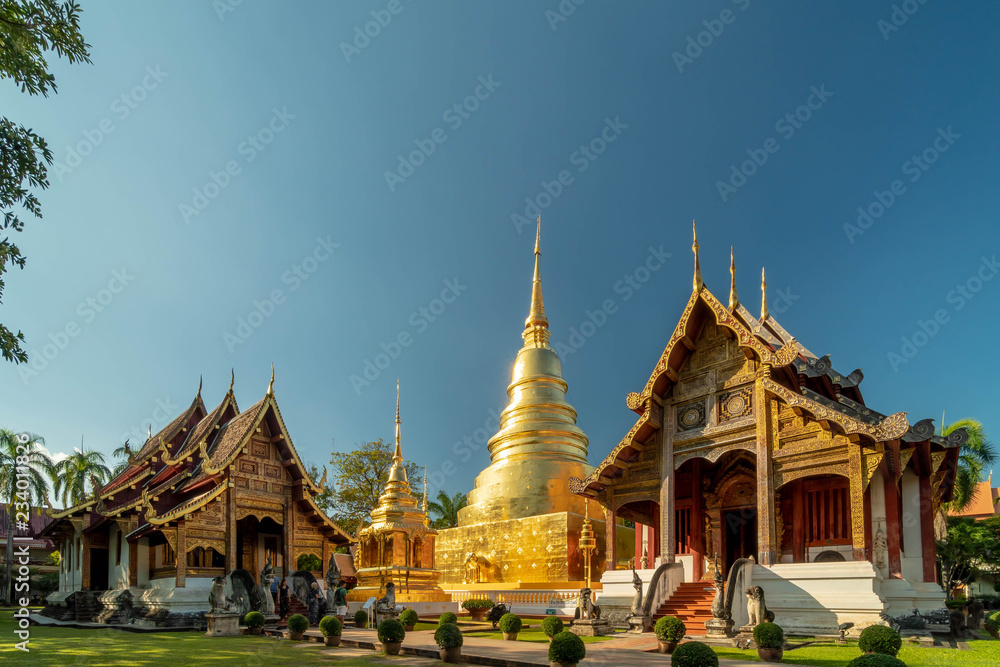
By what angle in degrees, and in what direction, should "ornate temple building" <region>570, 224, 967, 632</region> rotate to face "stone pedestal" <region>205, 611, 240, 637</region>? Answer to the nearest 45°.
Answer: approximately 45° to its right

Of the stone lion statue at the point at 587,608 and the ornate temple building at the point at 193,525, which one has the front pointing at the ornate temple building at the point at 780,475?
the ornate temple building at the point at 193,525

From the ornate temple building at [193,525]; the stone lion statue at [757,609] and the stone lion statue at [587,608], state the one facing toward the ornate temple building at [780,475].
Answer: the ornate temple building at [193,525]

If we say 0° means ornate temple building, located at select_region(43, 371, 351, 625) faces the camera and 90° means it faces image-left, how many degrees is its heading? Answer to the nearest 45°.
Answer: approximately 315°

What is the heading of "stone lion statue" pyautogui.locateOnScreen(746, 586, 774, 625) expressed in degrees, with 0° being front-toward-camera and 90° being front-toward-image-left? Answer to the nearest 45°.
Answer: approximately 45°

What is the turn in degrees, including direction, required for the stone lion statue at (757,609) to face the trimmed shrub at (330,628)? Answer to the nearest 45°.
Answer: approximately 45° to its right

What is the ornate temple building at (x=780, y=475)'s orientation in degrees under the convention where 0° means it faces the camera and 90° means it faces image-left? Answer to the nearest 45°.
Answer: approximately 45°

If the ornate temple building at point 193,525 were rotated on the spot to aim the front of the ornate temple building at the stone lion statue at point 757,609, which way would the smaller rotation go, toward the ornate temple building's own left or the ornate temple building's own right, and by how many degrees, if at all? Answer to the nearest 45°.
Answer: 0° — it already faces it
